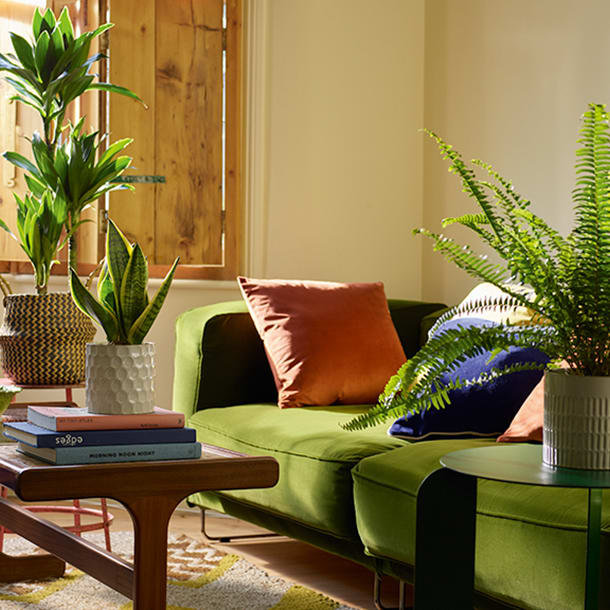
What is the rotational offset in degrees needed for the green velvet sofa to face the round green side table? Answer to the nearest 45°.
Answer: approximately 45° to its left

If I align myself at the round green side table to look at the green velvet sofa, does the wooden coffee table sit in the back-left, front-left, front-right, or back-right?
front-left

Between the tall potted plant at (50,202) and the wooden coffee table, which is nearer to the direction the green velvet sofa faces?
the wooden coffee table

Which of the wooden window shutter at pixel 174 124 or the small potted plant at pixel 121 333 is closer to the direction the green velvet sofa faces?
the small potted plant

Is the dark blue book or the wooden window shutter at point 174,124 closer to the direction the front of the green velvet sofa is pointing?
the dark blue book

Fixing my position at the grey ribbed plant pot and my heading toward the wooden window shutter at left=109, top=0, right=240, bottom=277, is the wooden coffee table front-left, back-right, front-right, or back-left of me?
front-left

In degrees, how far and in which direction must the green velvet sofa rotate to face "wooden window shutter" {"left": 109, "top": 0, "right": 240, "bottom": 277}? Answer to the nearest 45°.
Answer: approximately 90° to its right

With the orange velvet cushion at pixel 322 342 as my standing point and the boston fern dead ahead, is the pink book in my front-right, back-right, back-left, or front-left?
front-right

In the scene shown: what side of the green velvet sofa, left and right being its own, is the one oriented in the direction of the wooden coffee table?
front

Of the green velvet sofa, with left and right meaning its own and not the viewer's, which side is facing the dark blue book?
front

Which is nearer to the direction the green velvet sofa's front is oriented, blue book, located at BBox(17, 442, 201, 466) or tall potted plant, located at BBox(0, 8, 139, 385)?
the blue book

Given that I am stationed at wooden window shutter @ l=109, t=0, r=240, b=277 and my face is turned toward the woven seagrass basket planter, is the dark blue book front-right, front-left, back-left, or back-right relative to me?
front-left

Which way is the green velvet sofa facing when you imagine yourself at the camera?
facing the viewer and to the left of the viewer

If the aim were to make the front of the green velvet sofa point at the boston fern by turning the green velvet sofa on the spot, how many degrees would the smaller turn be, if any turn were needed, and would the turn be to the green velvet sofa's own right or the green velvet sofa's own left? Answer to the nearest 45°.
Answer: approximately 45° to the green velvet sofa's own left

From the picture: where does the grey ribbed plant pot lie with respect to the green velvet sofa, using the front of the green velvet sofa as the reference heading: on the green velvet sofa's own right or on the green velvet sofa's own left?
on the green velvet sofa's own left

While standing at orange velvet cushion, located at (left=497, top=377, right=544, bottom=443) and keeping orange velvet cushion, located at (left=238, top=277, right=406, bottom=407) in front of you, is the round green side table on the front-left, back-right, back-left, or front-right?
back-left
